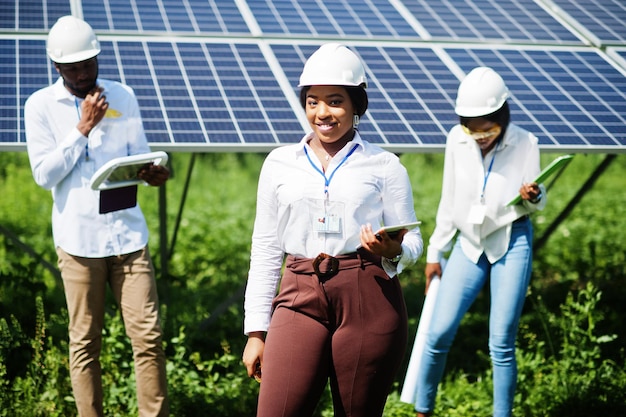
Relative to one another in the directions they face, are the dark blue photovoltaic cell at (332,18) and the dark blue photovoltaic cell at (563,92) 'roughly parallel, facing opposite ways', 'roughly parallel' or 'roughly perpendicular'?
roughly parallel

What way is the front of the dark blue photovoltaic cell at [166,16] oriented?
toward the camera

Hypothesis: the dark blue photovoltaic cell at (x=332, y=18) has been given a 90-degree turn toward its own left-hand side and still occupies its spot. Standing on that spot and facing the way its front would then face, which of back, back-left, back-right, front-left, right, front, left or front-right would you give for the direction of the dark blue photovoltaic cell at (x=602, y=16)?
front

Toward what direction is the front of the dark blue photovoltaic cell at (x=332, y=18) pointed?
toward the camera

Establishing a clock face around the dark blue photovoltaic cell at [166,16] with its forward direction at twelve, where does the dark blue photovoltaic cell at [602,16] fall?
the dark blue photovoltaic cell at [602,16] is roughly at 9 o'clock from the dark blue photovoltaic cell at [166,16].

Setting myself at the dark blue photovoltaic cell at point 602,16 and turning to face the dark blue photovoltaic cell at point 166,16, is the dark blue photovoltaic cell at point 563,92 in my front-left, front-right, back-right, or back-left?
front-left

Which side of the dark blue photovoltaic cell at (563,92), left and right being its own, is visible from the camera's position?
front

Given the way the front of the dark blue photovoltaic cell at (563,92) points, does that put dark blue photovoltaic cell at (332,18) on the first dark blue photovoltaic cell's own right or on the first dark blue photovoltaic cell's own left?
on the first dark blue photovoltaic cell's own right

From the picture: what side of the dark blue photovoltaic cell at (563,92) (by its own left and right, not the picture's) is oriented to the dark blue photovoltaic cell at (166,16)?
right

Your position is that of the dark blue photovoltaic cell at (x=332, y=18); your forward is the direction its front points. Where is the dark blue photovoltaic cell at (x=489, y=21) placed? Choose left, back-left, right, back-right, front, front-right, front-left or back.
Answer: left

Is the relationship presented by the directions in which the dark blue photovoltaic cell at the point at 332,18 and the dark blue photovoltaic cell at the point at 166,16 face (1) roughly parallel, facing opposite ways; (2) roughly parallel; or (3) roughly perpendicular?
roughly parallel

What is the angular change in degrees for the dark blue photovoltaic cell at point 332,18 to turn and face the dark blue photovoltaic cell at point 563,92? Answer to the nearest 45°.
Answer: approximately 90° to its left

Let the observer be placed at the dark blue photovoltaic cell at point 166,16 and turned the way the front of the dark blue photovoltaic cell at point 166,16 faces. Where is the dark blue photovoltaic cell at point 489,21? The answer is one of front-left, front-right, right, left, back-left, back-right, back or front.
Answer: left

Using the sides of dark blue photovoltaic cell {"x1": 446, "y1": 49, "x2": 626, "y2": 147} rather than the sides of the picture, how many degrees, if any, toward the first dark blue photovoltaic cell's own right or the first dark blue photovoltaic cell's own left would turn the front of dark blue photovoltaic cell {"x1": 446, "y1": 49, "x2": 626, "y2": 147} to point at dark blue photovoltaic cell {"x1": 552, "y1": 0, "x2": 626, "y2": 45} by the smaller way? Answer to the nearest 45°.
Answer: approximately 180°

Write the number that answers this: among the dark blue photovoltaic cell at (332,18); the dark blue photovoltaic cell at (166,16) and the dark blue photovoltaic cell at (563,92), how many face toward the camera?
3
